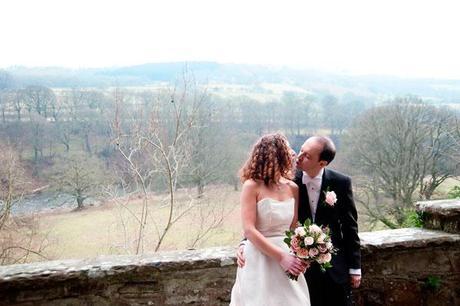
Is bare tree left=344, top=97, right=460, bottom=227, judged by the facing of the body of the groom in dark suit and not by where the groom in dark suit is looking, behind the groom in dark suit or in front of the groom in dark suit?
behind

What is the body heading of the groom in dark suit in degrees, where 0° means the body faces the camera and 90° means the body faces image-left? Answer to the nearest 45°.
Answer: approximately 45°

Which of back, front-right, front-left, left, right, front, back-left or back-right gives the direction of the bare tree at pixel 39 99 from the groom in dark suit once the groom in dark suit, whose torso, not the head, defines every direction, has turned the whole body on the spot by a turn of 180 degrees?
left

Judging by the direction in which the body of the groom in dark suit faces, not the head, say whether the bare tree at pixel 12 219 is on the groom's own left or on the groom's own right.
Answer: on the groom's own right

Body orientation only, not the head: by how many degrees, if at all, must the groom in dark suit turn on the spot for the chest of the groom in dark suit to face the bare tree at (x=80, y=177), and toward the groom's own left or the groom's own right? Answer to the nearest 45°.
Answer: approximately 90° to the groom's own right
